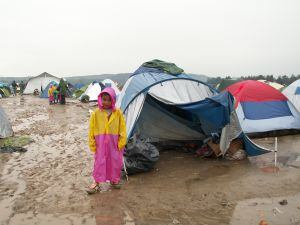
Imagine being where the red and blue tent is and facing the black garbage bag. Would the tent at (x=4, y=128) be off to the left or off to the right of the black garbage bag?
right

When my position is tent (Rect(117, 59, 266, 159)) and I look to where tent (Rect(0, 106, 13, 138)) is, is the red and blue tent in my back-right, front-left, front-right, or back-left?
back-right

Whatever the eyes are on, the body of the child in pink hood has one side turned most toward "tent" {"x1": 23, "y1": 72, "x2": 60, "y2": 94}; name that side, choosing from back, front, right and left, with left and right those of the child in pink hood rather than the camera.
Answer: back

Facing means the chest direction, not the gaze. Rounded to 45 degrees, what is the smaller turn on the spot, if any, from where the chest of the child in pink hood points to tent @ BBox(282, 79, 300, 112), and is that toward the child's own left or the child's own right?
approximately 135° to the child's own left

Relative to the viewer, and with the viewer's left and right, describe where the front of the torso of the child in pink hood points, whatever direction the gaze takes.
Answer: facing the viewer

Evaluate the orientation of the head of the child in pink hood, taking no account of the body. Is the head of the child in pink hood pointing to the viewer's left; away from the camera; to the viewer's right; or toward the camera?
toward the camera

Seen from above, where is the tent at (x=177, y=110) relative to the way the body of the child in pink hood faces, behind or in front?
behind

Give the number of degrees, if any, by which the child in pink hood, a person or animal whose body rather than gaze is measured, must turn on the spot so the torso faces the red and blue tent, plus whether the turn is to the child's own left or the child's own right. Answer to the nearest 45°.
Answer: approximately 135° to the child's own left

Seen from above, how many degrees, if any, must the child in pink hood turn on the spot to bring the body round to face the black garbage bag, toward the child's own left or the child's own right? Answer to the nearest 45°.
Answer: approximately 135° to the child's own left

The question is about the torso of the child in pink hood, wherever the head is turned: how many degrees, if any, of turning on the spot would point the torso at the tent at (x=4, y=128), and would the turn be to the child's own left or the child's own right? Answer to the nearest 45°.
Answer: approximately 135° to the child's own right

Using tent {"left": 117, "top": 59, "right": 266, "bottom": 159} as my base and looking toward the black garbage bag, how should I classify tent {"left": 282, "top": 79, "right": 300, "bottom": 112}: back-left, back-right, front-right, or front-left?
back-left
